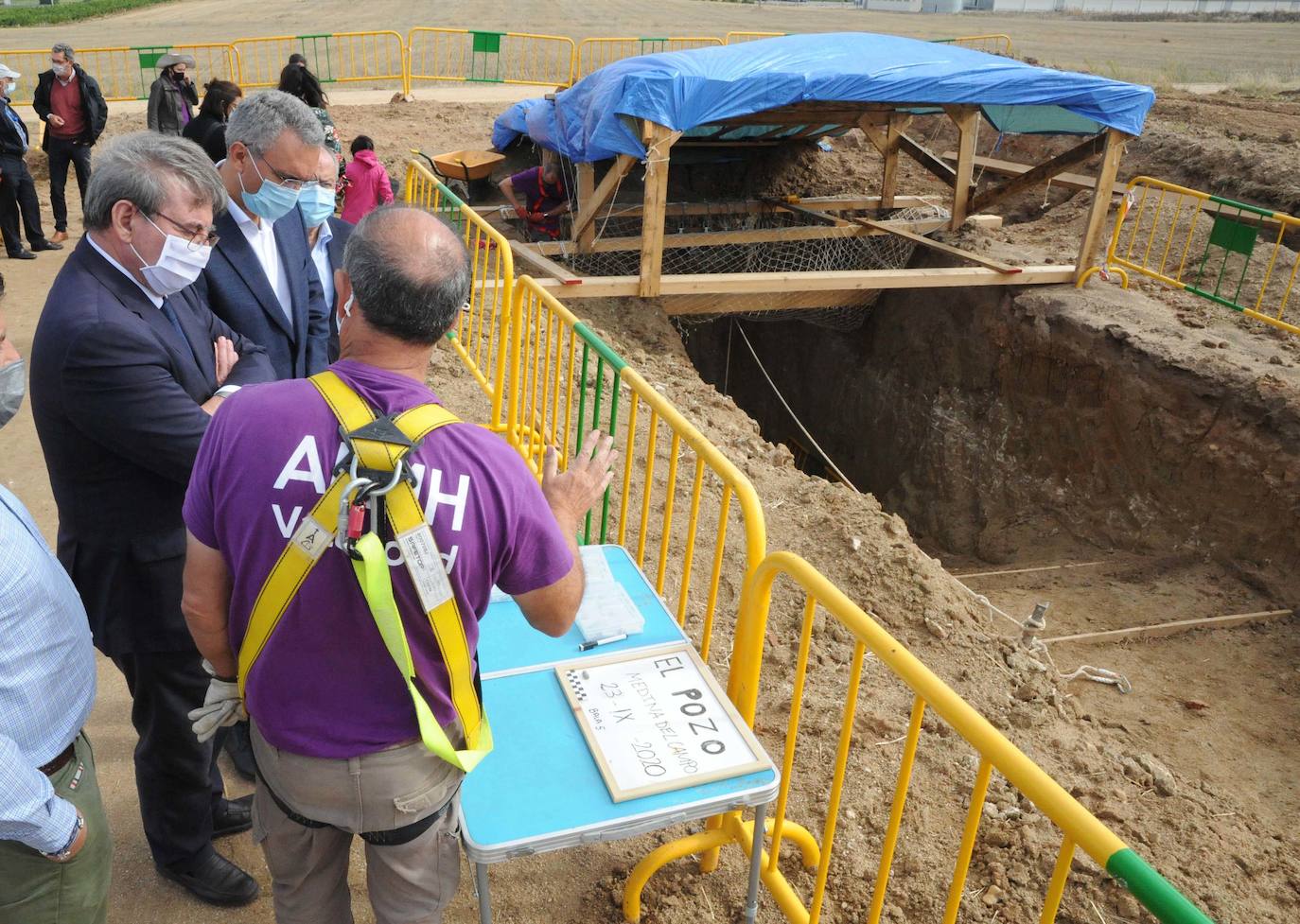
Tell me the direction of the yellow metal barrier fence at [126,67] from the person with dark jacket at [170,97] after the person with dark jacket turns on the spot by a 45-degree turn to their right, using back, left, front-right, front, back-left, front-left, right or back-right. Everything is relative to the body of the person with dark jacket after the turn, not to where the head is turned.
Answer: back

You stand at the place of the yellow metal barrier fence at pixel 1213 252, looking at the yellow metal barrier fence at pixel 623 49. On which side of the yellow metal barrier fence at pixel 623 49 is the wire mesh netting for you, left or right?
left

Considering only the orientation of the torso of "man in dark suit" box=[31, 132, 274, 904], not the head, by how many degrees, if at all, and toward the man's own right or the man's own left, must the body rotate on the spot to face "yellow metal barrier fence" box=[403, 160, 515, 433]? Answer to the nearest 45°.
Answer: approximately 45° to the man's own left

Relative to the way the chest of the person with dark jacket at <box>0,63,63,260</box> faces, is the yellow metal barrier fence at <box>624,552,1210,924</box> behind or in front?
in front

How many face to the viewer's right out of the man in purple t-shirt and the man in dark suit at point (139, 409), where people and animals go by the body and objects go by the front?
1

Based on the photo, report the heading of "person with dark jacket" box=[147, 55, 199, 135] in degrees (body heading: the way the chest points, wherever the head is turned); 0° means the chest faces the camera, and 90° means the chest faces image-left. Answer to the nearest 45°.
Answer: approximately 315°

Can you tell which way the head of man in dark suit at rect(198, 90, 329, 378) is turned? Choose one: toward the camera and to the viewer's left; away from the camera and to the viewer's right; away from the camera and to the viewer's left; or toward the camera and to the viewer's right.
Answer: toward the camera and to the viewer's right

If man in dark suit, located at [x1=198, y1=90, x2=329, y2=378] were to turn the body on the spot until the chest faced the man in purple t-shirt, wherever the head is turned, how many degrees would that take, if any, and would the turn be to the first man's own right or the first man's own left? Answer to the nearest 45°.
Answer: approximately 45° to the first man's own right

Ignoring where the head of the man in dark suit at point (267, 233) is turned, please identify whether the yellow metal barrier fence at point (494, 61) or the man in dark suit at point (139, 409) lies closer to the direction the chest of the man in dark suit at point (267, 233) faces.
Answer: the man in dark suit

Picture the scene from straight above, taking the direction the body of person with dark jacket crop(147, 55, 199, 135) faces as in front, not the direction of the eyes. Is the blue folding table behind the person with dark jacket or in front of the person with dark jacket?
in front

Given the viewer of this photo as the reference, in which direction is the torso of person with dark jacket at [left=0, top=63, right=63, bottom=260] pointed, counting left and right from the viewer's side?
facing the viewer and to the right of the viewer

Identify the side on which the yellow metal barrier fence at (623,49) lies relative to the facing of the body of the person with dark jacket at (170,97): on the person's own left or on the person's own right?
on the person's own left

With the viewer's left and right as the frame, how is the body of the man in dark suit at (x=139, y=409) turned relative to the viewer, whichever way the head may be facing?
facing to the right of the viewer

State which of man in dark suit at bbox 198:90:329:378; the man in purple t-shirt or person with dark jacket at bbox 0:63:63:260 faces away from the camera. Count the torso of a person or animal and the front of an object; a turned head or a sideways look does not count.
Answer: the man in purple t-shirt

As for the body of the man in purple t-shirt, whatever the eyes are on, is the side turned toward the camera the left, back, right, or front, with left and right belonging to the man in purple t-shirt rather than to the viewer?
back

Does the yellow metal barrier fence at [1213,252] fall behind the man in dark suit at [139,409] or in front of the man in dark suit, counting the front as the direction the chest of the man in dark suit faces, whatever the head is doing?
in front

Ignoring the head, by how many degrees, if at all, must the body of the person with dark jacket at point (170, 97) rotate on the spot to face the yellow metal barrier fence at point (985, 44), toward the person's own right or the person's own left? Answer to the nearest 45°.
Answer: approximately 90° to the person's own left

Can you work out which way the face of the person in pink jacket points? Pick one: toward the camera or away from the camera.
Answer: away from the camera
